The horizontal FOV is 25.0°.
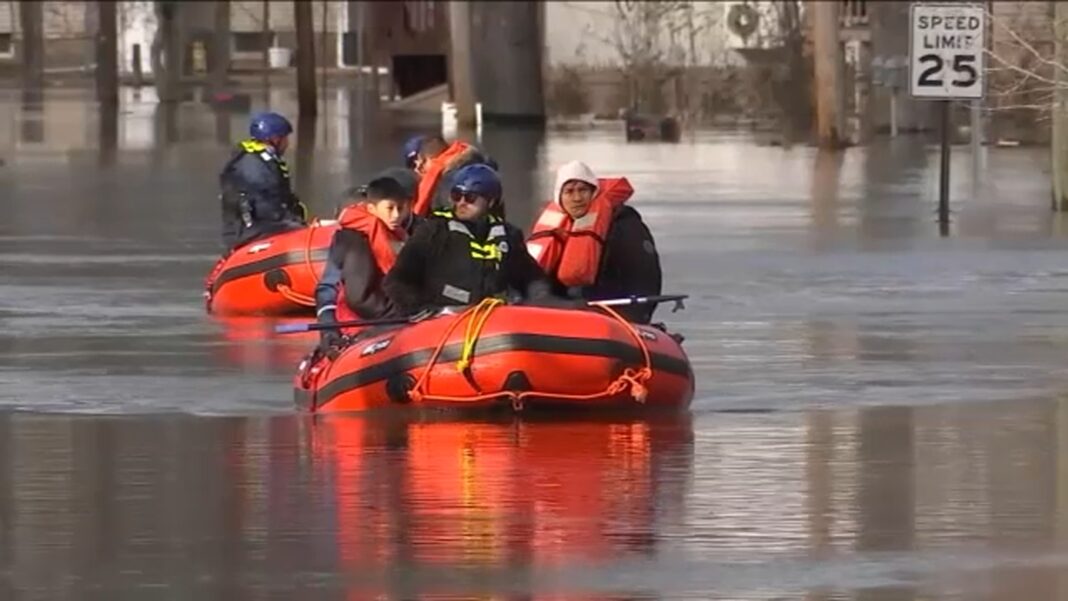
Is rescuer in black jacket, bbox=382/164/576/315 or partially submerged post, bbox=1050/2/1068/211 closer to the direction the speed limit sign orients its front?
the rescuer in black jacket

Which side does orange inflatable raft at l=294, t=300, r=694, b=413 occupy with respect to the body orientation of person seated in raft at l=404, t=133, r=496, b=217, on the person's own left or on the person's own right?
on the person's own left

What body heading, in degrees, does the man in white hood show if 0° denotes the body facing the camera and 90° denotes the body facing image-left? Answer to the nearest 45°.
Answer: approximately 45°

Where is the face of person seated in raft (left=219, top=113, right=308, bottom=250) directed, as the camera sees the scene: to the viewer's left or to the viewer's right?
to the viewer's right

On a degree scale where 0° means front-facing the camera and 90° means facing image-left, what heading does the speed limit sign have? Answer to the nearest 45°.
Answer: approximately 0°

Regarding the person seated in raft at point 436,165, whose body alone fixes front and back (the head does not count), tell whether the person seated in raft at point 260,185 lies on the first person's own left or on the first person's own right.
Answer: on the first person's own right

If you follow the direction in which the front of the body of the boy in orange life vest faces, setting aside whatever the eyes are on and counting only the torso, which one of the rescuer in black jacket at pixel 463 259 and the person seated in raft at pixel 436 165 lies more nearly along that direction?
the rescuer in black jacket

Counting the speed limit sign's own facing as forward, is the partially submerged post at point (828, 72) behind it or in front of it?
behind
